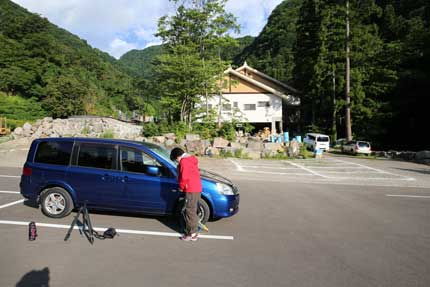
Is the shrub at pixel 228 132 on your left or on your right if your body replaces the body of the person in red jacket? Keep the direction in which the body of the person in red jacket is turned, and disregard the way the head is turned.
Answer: on your right

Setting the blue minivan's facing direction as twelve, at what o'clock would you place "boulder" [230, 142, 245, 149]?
The boulder is roughly at 10 o'clock from the blue minivan.

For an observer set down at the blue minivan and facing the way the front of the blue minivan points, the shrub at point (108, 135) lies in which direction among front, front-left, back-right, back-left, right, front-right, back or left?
left

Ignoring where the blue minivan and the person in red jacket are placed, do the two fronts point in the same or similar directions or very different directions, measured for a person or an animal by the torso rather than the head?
very different directions

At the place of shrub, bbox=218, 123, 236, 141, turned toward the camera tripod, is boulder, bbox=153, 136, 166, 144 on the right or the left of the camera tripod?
right

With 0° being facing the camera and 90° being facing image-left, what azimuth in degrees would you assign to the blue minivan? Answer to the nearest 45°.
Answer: approximately 270°

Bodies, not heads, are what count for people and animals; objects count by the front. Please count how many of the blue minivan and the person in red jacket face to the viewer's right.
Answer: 1

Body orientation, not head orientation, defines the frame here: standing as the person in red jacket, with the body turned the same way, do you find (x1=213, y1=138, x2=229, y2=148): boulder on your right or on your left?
on your right

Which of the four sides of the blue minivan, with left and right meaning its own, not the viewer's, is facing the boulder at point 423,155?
front
